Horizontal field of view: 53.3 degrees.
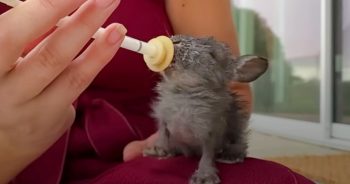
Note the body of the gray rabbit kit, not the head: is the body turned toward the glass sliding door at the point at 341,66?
no

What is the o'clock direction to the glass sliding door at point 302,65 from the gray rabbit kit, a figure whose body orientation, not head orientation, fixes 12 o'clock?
The glass sliding door is roughly at 5 o'clock from the gray rabbit kit.

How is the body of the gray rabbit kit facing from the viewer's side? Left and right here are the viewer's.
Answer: facing the viewer and to the left of the viewer
